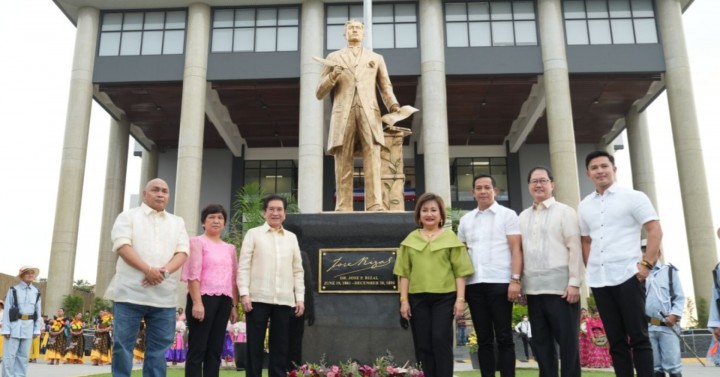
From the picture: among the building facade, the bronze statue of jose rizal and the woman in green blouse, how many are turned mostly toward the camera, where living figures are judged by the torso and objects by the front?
3

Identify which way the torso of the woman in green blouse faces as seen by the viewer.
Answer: toward the camera

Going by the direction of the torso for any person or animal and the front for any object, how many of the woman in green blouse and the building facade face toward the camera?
2

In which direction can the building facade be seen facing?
toward the camera

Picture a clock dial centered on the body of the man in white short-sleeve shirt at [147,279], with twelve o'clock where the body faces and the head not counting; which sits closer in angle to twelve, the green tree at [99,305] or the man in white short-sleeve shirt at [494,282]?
the man in white short-sleeve shirt

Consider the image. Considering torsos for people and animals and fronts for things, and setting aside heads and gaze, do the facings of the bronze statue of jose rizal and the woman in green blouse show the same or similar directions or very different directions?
same or similar directions

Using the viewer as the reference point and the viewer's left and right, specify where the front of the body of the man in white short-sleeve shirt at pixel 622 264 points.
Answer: facing the viewer and to the left of the viewer

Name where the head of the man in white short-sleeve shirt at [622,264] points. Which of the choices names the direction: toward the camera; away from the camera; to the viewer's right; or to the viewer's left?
toward the camera

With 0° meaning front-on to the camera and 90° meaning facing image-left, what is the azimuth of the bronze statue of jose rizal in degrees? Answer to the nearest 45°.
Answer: approximately 0°

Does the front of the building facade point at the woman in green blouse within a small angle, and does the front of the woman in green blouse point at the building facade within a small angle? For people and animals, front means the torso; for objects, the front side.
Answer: no

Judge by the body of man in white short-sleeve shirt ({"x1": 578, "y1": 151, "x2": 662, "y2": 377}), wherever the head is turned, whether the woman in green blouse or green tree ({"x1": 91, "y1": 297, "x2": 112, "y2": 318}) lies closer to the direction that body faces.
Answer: the woman in green blouse

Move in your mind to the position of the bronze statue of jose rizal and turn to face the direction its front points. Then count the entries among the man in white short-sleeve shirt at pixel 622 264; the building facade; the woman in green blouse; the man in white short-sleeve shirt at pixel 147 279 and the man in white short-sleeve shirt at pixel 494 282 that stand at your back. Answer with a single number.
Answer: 1

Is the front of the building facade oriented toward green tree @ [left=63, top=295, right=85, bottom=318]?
no

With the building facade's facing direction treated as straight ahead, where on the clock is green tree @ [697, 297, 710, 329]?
The green tree is roughly at 9 o'clock from the building facade.

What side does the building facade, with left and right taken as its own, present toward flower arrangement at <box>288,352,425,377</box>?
front

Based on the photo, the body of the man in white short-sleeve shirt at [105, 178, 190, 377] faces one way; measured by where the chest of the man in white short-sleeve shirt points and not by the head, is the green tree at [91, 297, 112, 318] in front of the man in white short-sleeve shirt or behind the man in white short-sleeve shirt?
behind

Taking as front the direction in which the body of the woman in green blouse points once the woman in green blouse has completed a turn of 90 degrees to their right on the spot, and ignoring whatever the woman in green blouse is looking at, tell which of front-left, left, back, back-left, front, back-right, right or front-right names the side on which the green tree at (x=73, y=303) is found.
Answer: front-right

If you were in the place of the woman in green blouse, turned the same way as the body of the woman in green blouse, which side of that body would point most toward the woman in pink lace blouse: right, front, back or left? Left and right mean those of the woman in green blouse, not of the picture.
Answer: right
